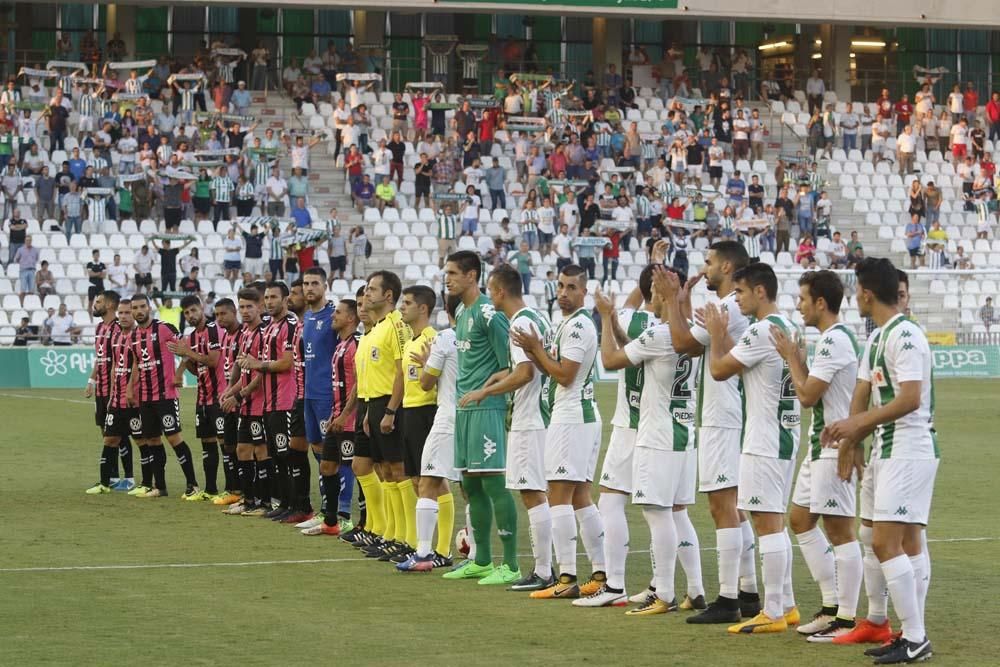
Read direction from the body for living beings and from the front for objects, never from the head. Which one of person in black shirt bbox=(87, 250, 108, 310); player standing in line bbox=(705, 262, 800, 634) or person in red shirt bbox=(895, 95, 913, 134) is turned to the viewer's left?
the player standing in line

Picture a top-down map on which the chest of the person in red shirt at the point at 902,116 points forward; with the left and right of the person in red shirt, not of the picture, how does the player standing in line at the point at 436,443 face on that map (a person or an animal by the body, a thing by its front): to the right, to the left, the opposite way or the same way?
to the right

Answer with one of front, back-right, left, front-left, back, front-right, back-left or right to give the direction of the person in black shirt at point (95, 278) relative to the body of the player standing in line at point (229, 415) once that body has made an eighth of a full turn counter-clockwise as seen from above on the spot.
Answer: back

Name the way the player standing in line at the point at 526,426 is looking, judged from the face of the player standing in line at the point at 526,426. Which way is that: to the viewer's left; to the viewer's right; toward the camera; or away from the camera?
to the viewer's left

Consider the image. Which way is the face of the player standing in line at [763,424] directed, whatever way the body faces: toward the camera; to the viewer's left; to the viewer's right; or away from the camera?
to the viewer's left

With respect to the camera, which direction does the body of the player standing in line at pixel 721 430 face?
to the viewer's left

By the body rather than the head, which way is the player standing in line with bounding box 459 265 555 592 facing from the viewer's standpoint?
to the viewer's left

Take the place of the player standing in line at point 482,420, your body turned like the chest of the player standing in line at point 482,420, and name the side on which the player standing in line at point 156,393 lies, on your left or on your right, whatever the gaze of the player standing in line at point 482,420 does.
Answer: on your right

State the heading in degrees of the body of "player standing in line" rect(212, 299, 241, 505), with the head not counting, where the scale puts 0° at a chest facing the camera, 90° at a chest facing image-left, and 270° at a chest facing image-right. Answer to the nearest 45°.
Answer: approximately 45°
